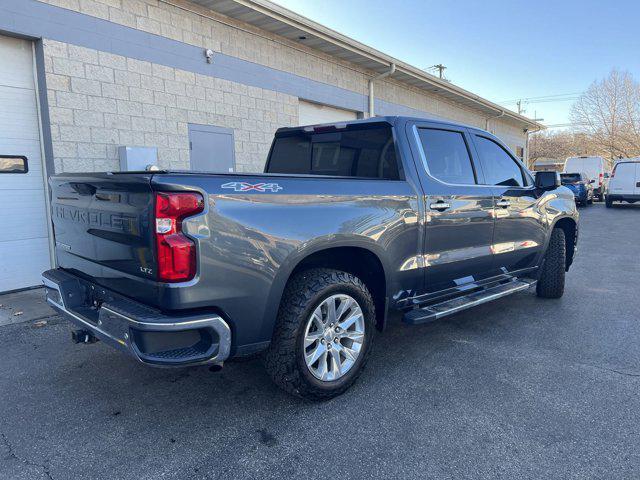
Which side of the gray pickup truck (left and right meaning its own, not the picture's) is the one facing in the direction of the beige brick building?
left

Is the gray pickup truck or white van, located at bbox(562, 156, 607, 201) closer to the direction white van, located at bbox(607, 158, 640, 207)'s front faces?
the white van

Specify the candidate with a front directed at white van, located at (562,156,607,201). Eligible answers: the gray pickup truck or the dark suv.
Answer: the gray pickup truck

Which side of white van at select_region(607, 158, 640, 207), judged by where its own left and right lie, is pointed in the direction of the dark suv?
left

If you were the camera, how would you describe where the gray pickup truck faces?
facing away from the viewer and to the right of the viewer

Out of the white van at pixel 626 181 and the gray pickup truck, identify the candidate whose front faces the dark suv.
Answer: the gray pickup truck

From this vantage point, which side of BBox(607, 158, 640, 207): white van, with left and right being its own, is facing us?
back

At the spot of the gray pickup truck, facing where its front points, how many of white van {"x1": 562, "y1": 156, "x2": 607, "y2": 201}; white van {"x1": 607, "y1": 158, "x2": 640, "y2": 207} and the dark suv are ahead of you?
3

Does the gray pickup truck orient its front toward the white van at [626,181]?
yes
